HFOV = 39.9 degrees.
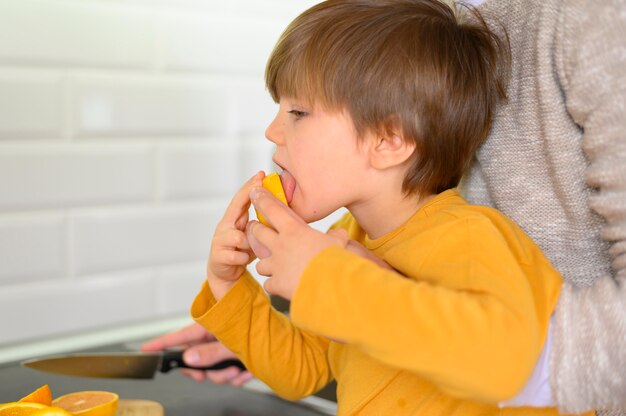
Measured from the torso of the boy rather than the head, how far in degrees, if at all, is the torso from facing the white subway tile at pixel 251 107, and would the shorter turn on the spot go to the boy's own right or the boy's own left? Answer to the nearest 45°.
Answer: approximately 90° to the boy's own right

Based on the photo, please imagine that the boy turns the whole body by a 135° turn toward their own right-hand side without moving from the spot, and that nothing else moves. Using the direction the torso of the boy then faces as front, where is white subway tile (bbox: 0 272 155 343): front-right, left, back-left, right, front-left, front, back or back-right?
left

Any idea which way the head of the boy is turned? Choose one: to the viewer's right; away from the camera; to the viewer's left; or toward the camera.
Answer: to the viewer's left

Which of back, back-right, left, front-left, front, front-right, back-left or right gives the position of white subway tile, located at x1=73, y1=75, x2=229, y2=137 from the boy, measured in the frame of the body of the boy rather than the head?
front-right

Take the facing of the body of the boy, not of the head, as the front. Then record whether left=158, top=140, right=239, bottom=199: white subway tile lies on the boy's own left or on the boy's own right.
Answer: on the boy's own right

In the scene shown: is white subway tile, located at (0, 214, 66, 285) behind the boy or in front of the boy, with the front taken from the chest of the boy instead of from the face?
in front

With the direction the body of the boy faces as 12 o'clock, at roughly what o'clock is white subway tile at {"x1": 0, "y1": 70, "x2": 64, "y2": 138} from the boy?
The white subway tile is roughly at 1 o'clock from the boy.

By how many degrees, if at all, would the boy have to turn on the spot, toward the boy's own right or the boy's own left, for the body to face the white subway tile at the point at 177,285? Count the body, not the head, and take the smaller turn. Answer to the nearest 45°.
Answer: approximately 45° to the boy's own right

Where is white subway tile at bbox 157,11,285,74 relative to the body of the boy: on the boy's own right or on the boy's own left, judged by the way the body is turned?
on the boy's own right

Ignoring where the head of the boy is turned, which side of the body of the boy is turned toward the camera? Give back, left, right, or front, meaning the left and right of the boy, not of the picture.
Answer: left

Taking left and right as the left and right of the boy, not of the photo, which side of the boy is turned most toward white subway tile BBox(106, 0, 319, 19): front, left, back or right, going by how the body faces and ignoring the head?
right
